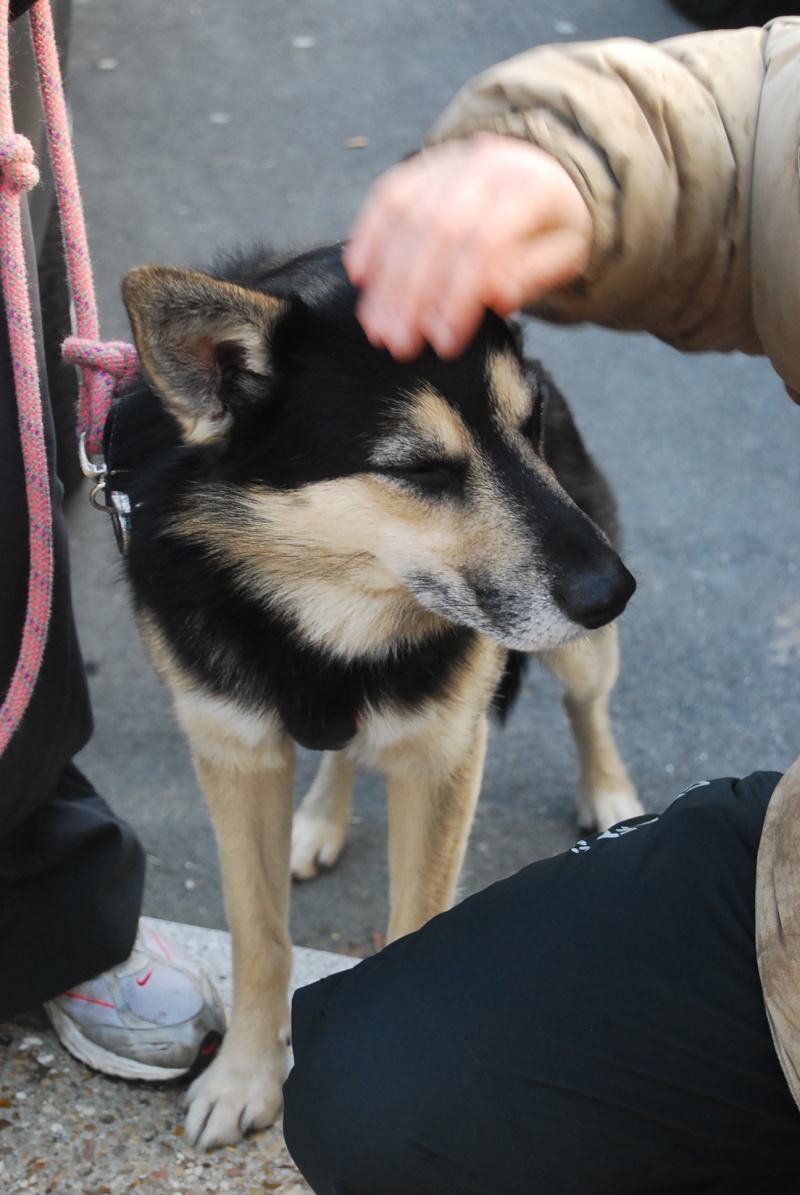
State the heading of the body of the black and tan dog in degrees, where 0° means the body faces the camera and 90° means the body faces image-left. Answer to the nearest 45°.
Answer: approximately 0°
